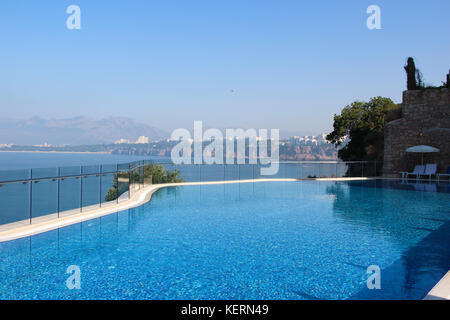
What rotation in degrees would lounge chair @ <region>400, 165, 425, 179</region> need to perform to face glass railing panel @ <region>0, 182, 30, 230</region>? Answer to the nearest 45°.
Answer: approximately 45° to its left

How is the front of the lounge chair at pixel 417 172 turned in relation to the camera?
facing to the left of the viewer

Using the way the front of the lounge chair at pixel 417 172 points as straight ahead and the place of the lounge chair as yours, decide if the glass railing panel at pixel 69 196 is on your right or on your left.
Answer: on your left

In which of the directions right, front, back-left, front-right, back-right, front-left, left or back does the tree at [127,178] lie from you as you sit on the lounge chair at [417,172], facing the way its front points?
front-left

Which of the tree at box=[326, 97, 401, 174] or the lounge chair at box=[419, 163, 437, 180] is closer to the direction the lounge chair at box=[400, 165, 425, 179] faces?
the tree
